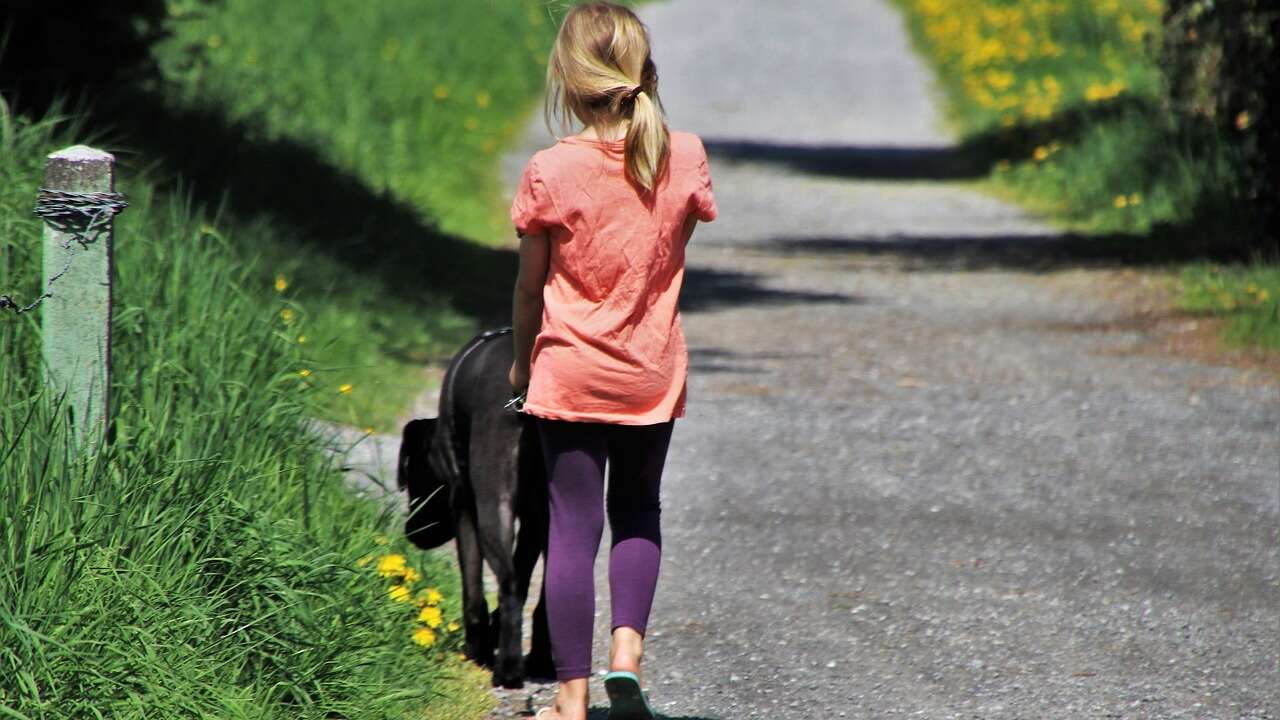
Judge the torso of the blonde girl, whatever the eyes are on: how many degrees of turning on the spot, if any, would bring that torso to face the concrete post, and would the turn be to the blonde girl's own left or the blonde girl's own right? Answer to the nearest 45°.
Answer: approximately 90° to the blonde girl's own left

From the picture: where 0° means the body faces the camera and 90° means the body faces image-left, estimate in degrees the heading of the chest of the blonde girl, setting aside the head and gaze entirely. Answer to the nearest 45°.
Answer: approximately 180°

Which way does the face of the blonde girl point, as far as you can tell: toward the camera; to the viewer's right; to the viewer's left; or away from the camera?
away from the camera
